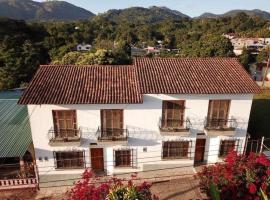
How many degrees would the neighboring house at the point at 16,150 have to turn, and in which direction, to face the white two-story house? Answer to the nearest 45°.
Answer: approximately 45° to its left

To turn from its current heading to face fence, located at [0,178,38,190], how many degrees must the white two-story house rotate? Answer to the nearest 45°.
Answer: approximately 90° to its right

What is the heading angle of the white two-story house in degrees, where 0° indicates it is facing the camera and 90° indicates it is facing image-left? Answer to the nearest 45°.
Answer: approximately 0°

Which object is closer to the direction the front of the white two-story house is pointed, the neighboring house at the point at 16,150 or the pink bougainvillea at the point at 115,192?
the pink bougainvillea

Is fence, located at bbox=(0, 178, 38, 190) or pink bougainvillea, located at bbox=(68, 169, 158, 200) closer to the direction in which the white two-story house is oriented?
the pink bougainvillea

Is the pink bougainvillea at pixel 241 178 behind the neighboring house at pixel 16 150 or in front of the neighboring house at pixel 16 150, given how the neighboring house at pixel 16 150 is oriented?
in front

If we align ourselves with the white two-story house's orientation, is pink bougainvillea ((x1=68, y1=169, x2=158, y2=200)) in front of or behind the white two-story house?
in front

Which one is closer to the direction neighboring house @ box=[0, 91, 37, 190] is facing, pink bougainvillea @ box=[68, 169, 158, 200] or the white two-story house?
the pink bougainvillea

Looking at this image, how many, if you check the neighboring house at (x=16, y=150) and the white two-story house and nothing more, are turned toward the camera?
2

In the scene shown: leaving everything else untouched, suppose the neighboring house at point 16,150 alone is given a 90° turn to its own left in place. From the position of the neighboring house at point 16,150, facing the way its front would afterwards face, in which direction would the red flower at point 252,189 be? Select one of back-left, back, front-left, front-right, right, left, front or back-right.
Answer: front-right
